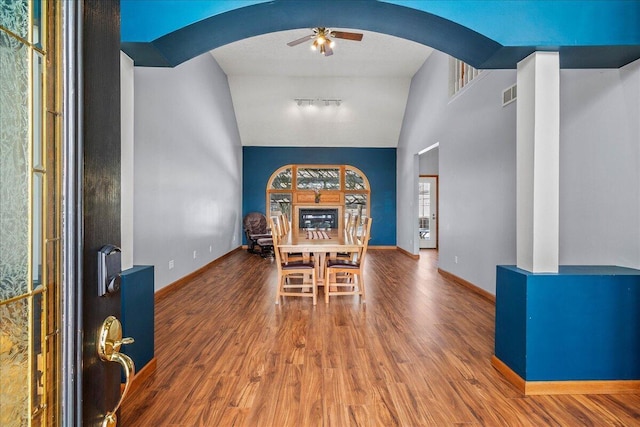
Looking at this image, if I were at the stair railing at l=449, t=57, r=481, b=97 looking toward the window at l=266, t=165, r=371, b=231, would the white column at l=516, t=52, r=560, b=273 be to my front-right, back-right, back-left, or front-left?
back-left

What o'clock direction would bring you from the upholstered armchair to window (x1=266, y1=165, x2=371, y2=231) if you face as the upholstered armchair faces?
The window is roughly at 10 o'clock from the upholstered armchair.

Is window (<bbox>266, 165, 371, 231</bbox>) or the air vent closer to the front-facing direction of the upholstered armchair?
the air vent

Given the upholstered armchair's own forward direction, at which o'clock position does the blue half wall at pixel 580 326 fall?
The blue half wall is roughly at 1 o'clock from the upholstered armchair.

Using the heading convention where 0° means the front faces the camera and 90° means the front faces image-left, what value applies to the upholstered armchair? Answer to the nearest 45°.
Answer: approximately 315°
